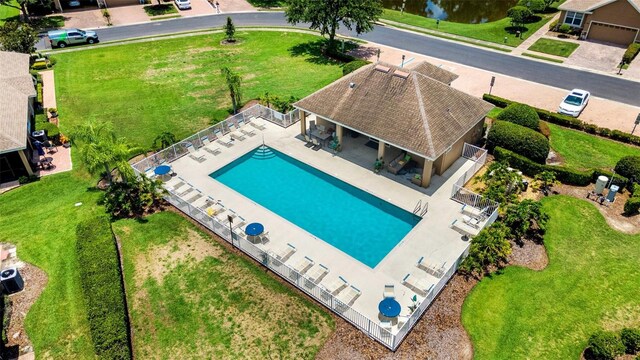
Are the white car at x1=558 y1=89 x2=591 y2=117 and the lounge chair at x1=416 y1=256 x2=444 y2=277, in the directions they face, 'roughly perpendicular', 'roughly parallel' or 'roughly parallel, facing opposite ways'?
roughly perpendicular

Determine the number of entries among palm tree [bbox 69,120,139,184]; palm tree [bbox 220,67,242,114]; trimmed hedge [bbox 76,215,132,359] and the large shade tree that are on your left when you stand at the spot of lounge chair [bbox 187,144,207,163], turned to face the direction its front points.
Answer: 2

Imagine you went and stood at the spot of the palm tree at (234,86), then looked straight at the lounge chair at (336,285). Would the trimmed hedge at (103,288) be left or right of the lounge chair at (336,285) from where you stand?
right

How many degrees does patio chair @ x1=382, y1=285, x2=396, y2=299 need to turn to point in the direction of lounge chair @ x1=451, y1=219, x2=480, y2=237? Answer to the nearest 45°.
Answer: approximately 135° to its left

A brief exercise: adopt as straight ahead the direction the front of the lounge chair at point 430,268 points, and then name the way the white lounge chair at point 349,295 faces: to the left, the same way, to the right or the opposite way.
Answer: to the right

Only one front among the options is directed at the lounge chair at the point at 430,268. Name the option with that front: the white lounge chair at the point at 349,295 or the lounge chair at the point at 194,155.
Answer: the lounge chair at the point at 194,155
